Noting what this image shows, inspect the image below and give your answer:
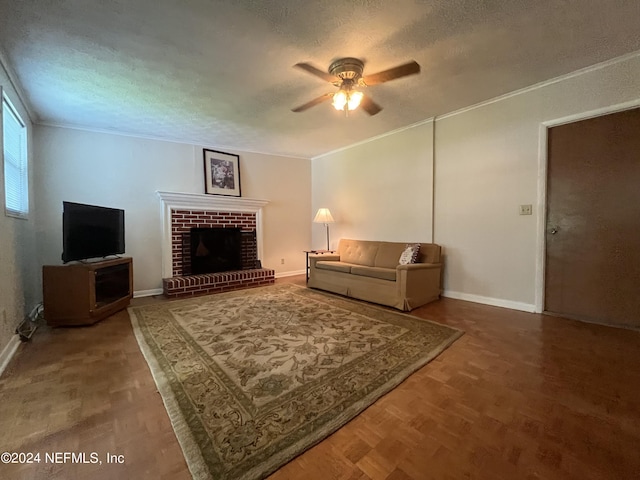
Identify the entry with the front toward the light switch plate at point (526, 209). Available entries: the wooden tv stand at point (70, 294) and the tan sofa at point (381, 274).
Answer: the wooden tv stand

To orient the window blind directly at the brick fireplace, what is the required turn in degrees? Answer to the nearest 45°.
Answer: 0° — it already faces it

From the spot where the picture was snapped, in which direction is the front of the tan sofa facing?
facing the viewer and to the left of the viewer

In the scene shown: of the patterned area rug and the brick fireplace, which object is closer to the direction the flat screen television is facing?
the patterned area rug

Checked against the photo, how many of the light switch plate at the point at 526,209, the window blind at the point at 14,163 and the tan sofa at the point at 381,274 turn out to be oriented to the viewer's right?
1

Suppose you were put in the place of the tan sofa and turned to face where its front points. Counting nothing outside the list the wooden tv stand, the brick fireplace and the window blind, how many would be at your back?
0

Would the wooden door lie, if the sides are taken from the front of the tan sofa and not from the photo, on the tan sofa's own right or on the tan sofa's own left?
on the tan sofa's own left

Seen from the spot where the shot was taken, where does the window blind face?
facing to the right of the viewer

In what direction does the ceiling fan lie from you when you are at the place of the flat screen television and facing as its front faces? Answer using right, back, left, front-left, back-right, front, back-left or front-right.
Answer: front

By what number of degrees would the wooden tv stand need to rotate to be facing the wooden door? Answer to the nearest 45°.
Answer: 0° — it already faces it

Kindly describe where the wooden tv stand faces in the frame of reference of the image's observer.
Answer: facing the viewer and to the right of the viewer

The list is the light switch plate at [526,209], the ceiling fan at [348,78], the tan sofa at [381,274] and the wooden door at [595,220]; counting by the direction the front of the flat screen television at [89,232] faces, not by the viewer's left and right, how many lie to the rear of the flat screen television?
0

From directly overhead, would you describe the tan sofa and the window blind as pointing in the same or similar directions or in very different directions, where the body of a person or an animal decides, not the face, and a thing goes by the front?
very different directions
